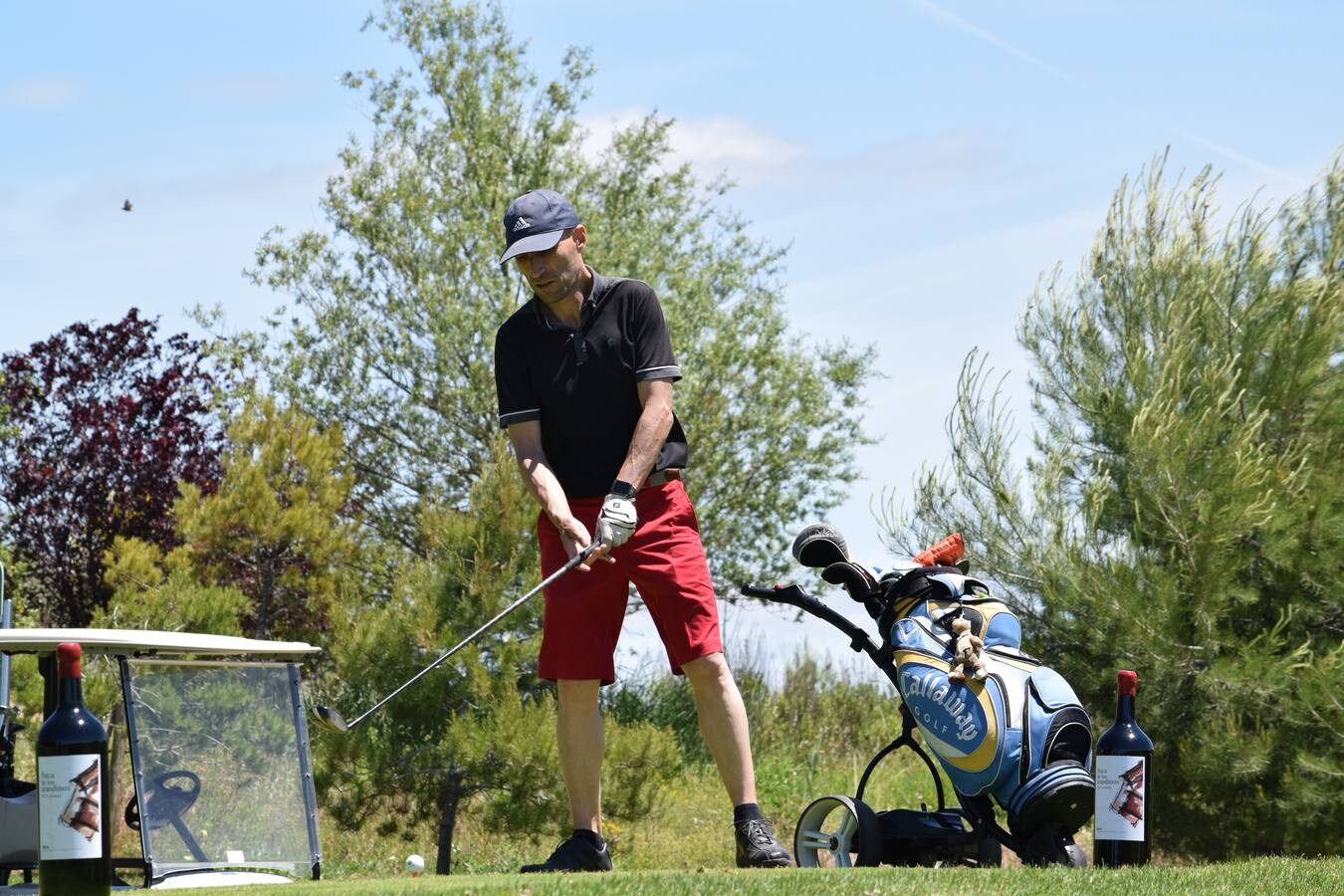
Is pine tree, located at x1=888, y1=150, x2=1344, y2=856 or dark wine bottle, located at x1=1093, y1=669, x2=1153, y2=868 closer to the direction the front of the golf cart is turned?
the dark wine bottle

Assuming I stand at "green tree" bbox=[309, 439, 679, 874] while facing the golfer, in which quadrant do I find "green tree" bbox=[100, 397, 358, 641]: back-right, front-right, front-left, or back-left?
back-right

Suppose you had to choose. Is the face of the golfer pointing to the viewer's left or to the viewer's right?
to the viewer's left

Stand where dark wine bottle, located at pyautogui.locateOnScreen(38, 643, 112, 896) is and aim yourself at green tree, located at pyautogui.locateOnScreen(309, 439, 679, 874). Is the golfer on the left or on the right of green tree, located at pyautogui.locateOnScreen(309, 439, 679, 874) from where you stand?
right

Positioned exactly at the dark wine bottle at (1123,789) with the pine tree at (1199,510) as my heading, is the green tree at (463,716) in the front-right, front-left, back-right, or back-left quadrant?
front-left

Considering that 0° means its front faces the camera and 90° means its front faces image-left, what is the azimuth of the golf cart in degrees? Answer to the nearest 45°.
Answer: approximately 315°

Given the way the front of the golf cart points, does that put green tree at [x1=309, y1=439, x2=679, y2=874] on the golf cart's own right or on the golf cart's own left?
on the golf cart's own left

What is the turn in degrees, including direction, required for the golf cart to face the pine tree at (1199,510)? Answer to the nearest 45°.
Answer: approximately 90° to its left

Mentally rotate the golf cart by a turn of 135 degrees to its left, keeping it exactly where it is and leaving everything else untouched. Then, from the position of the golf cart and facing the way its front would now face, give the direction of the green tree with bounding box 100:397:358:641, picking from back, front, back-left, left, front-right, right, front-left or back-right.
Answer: front
